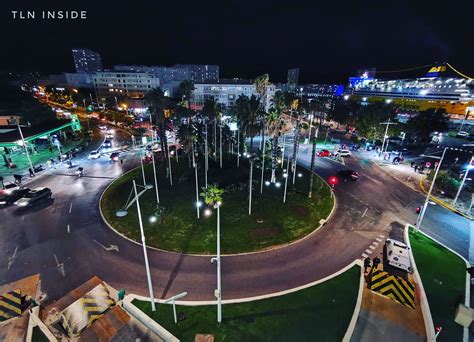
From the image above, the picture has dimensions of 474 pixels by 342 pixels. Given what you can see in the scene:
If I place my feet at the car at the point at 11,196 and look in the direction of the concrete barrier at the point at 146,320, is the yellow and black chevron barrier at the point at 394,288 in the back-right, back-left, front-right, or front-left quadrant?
front-left

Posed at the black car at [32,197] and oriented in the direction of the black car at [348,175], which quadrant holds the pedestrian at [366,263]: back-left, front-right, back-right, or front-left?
front-right

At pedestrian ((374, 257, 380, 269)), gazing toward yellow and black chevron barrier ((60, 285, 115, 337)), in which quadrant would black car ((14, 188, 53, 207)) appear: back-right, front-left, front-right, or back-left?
front-right

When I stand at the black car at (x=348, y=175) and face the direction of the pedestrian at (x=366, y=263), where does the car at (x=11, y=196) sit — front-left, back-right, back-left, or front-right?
front-right

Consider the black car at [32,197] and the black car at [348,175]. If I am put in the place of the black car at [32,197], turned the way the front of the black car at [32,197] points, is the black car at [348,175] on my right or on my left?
on my left

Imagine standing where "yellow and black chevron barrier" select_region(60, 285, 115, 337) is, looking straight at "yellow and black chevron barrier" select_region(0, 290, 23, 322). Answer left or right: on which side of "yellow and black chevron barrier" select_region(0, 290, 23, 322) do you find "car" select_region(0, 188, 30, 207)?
right
